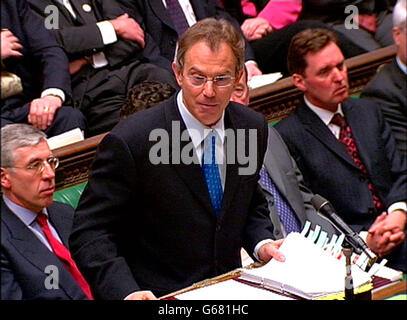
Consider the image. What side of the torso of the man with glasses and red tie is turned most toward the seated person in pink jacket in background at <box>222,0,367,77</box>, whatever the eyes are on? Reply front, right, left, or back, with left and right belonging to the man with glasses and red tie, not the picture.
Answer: left

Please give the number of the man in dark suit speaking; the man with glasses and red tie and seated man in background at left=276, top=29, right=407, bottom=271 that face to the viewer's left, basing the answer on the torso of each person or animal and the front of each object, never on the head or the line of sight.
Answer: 0

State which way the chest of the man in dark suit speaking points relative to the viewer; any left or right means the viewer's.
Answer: facing the viewer and to the right of the viewer

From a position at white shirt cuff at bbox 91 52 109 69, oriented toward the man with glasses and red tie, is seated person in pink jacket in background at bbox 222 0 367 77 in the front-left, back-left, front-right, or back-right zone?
back-left

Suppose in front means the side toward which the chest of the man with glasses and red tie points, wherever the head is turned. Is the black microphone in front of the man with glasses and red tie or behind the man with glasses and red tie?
in front

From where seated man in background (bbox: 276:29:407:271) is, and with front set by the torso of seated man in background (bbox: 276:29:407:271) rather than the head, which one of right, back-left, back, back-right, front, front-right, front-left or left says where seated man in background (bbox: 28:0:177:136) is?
back-right

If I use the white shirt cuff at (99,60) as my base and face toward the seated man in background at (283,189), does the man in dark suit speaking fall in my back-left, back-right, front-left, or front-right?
front-right

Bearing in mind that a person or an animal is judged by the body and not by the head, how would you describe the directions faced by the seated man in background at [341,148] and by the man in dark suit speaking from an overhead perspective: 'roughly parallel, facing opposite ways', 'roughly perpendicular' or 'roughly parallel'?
roughly parallel

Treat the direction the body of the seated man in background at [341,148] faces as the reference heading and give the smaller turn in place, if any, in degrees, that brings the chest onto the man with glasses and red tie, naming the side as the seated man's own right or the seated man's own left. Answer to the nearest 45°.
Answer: approximately 90° to the seated man's own right

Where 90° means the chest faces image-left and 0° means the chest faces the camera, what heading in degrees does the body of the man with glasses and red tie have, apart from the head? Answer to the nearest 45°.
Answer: approximately 315°

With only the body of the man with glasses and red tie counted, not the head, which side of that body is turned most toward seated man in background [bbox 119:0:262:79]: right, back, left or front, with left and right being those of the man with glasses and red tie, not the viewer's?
left

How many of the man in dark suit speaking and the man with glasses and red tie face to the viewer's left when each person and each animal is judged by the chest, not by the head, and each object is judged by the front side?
0
